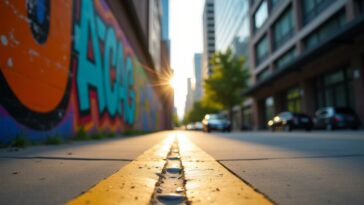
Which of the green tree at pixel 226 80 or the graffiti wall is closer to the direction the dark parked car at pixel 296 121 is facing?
the graffiti wall

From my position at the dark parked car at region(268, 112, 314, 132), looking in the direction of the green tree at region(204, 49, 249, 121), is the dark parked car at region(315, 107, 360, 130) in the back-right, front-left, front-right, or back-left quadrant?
back-right

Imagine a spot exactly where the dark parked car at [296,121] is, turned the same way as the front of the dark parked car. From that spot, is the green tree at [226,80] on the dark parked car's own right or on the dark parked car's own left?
on the dark parked car's own right
